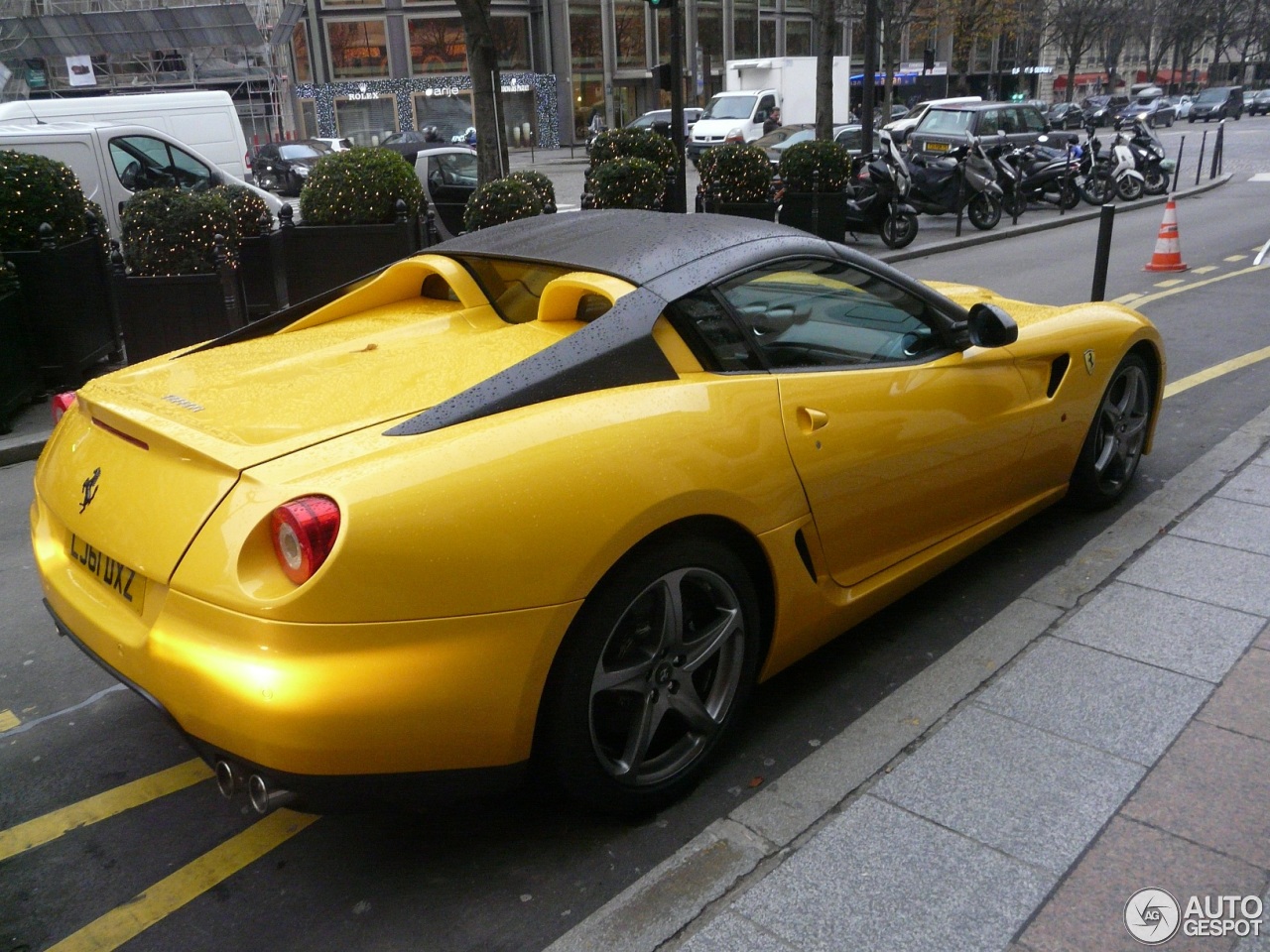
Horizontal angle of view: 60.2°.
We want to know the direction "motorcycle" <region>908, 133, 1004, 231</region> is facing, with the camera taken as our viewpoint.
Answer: facing the viewer and to the right of the viewer

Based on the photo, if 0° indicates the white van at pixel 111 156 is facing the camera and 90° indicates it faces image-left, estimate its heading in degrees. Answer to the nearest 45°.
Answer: approximately 270°

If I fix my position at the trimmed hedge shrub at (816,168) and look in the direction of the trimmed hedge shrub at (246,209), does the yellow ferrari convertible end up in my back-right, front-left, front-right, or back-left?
front-left

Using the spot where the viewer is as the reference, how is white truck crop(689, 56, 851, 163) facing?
facing the viewer and to the left of the viewer

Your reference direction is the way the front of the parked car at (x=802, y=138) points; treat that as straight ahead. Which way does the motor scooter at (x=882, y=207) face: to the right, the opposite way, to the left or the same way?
to the left

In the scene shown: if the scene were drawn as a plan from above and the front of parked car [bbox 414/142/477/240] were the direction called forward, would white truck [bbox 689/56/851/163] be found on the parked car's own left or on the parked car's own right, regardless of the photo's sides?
on the parked car's own left

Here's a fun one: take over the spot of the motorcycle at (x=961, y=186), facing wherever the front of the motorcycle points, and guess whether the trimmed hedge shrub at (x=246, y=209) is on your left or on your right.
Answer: on your right

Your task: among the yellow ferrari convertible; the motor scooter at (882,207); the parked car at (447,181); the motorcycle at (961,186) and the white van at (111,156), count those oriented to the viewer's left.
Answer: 0

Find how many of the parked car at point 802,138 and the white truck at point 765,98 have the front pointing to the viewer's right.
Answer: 0

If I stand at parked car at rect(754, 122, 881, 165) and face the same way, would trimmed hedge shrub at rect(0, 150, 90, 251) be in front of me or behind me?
in front

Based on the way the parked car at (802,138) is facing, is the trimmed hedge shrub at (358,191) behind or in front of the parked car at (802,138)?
in front

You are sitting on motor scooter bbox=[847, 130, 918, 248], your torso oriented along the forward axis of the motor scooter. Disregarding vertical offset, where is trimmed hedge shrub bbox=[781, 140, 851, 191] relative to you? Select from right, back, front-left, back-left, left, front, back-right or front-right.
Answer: right

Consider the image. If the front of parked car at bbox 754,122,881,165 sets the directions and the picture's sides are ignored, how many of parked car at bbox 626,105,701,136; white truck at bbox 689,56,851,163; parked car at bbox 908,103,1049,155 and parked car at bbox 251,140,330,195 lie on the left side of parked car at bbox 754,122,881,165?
1
